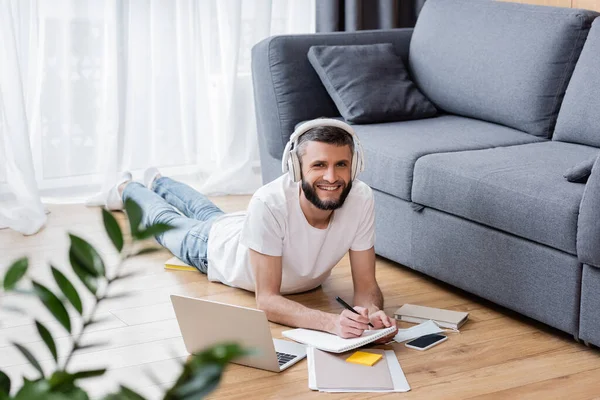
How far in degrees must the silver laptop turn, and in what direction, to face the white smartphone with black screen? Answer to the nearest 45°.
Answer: approximately 45° to its right

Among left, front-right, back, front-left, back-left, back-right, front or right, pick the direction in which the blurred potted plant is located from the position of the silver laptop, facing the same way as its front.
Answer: back-right

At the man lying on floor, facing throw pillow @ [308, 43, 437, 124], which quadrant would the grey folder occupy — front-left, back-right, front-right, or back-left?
back-right

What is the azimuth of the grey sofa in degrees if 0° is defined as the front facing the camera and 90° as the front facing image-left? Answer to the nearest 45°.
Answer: approximately 45°

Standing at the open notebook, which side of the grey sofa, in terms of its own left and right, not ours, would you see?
front

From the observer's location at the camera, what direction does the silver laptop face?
facing away from the viewer and to the right of the viewer

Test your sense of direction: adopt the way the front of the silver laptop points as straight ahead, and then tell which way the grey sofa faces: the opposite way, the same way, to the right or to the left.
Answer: the opposite way

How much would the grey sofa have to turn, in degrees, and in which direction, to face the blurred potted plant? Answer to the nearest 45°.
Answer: approximately 45° to its left

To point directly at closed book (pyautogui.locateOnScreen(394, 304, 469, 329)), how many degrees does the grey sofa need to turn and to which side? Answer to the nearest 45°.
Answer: approximately 45° to its left

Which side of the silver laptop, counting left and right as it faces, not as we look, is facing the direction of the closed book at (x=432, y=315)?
front
